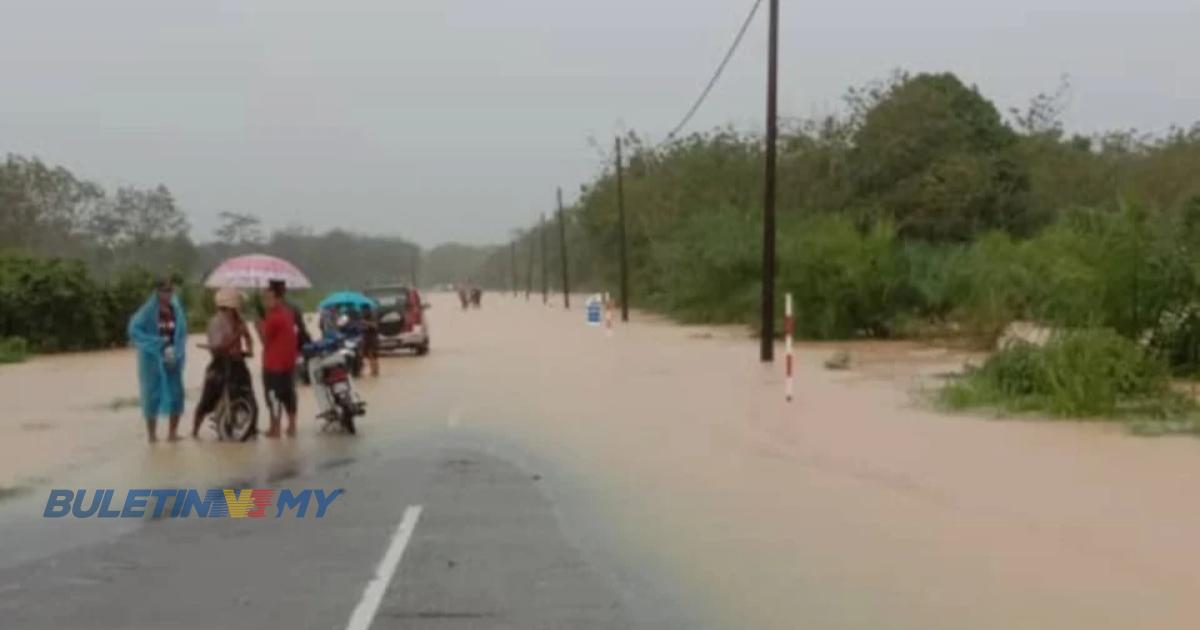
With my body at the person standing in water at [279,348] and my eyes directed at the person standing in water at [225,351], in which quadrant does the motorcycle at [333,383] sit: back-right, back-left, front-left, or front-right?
back-right

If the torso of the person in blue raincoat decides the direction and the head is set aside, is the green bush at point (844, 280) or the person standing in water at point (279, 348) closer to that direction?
the person standing in water

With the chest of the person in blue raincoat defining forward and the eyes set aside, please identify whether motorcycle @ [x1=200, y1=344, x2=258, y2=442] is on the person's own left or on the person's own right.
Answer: on the person's own left

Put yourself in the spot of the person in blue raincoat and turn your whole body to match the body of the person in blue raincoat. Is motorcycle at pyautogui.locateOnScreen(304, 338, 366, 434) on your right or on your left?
on your left

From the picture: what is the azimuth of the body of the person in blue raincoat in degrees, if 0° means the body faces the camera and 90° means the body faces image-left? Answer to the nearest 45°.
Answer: approximately 0°

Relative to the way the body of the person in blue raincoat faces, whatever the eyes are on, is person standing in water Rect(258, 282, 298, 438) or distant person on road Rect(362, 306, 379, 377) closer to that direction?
the person standing in water

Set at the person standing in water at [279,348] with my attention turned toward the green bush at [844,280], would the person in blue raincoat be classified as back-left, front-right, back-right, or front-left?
back-left

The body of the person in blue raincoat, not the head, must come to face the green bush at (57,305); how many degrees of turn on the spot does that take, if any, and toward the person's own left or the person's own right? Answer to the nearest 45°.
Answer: approximately 180°

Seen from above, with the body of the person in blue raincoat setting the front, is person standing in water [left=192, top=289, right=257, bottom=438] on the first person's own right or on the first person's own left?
on the first person's own left
